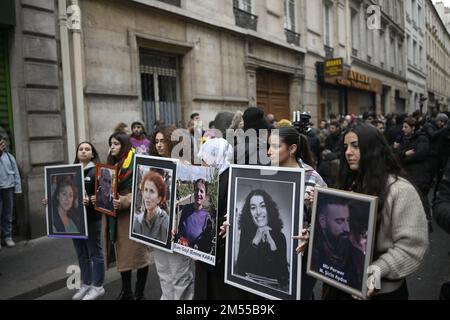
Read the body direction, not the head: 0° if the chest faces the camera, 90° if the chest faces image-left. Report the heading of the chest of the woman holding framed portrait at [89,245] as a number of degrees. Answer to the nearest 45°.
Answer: approximately 45°

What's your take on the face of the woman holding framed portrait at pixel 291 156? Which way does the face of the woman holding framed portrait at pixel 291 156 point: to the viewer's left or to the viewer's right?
to the viewer's left

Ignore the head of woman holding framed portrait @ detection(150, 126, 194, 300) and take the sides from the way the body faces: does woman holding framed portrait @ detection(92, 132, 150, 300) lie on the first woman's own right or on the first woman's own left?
on the first woman's own right

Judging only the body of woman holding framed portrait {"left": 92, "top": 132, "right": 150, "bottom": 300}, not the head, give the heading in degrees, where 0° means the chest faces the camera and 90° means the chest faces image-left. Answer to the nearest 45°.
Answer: approximately 45°

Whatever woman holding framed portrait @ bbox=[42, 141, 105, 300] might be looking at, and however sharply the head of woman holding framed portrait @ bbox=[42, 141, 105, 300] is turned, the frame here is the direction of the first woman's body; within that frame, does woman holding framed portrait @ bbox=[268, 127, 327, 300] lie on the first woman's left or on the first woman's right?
on the first woman's left

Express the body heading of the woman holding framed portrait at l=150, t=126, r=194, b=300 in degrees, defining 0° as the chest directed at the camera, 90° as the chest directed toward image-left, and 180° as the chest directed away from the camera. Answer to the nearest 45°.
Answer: approximately 45°

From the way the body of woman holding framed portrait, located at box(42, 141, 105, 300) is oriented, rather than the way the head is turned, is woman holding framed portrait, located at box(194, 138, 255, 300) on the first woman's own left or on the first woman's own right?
on the first woman's own left

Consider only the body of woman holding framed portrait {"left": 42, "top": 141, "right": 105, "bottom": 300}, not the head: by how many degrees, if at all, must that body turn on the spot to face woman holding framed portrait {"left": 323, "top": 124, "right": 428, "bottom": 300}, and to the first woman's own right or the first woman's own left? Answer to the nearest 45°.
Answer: approximately 90° to the first woman's own left

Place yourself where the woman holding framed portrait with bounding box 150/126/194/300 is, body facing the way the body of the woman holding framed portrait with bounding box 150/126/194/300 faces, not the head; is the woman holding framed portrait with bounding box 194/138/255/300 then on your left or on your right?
on your left

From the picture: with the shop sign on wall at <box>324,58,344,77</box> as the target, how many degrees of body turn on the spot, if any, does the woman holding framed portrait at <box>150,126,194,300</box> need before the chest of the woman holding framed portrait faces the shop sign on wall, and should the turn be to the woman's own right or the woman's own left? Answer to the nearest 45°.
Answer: approximately 180°
